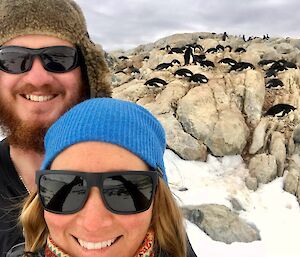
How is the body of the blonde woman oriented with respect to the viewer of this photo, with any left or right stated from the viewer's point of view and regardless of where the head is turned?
facing the viewer

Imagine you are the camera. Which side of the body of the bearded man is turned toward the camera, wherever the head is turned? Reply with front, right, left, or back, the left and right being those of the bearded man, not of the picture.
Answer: front

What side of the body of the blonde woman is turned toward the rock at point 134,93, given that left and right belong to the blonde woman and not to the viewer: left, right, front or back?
back

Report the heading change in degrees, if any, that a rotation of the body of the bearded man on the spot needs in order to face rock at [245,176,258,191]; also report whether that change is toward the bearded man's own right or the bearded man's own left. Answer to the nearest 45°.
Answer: approximately 135° to the bearded man's own left
